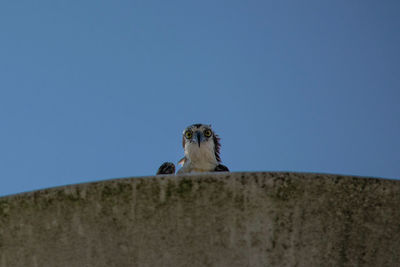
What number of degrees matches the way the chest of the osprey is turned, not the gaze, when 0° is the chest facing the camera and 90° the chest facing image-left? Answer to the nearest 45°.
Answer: approximately 0°
